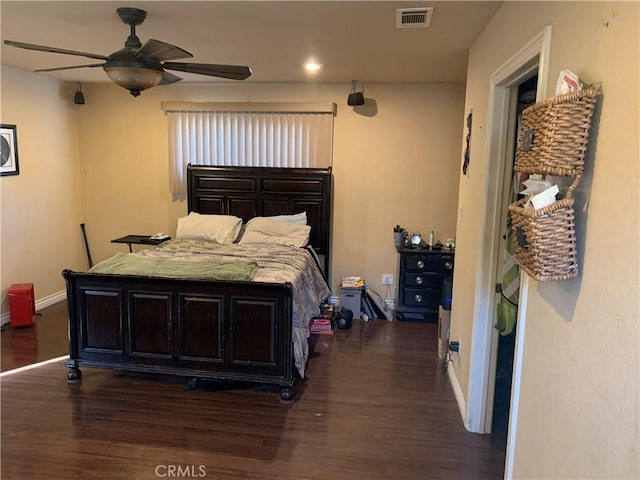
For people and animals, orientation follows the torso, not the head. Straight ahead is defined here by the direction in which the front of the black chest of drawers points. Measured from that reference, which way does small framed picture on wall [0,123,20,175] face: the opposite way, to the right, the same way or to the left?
to the left

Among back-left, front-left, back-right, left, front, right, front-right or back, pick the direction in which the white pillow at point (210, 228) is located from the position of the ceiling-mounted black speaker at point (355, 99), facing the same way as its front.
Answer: right

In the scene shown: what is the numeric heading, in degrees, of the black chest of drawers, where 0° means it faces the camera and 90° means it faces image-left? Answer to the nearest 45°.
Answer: approximately 0°

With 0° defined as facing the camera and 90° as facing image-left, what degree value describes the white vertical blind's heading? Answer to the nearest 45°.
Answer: approximately 0°

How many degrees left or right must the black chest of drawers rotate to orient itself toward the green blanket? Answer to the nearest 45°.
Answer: approximately 45° to its right

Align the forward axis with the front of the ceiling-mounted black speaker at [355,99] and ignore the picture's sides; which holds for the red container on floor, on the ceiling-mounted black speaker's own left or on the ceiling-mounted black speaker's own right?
on the ceiling-mounted black speaker's own right

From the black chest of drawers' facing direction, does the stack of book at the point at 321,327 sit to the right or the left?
on its right

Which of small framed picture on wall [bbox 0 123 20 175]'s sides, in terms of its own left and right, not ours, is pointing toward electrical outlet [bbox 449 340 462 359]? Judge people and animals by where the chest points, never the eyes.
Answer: front

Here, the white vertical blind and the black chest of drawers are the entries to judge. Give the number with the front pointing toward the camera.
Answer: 2

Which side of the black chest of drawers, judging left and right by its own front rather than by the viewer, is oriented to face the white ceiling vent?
front

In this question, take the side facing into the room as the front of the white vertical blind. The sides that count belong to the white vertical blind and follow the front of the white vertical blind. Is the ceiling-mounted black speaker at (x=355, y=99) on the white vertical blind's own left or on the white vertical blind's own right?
on the white vertical blind's own left
